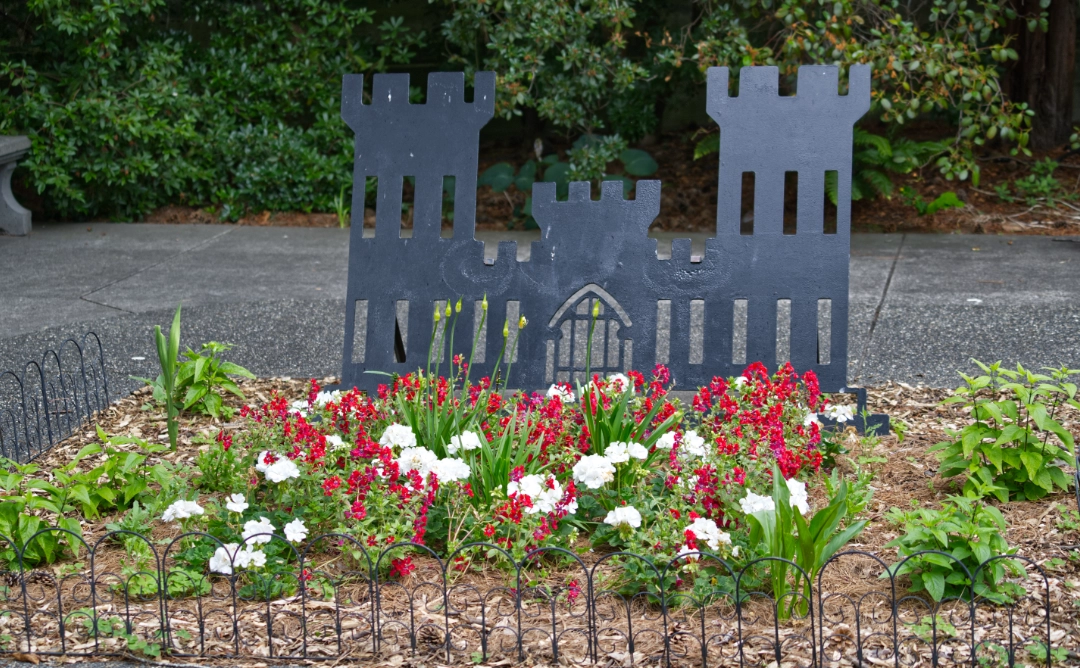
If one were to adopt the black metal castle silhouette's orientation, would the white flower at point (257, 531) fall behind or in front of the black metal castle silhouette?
in front

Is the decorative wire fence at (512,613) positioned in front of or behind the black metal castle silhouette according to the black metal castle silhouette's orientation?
in front

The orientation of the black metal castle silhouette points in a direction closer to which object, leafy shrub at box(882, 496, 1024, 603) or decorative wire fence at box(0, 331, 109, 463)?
the leafy shrub

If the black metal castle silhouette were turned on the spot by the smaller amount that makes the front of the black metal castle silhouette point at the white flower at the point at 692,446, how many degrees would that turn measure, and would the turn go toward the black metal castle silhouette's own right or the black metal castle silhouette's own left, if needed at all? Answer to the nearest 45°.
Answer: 0° — it already faces it

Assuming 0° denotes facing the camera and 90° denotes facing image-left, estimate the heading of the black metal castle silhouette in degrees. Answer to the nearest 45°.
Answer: approximately 0°

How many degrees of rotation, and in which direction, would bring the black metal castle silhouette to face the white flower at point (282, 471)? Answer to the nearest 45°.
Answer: approximately 45° to its right

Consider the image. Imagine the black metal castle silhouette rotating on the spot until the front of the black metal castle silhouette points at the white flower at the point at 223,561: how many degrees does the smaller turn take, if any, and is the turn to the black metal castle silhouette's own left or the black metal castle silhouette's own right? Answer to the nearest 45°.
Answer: approximately 45° to the black metal castle silhouette's own right

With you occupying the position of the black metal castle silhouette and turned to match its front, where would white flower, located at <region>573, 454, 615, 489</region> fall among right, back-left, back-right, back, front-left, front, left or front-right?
front

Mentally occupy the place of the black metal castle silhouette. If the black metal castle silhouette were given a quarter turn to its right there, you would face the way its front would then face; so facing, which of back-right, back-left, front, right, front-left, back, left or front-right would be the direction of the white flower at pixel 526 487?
left

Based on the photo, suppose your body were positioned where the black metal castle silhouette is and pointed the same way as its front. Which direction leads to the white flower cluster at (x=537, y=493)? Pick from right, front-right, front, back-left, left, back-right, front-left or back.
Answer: front

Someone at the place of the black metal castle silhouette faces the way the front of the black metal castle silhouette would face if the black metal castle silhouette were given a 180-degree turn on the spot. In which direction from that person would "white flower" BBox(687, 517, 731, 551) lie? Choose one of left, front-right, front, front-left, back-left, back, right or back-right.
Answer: back

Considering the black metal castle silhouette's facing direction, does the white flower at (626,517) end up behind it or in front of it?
in front

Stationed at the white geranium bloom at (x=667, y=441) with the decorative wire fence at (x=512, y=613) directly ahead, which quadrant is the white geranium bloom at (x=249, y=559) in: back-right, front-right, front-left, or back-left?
front-right
